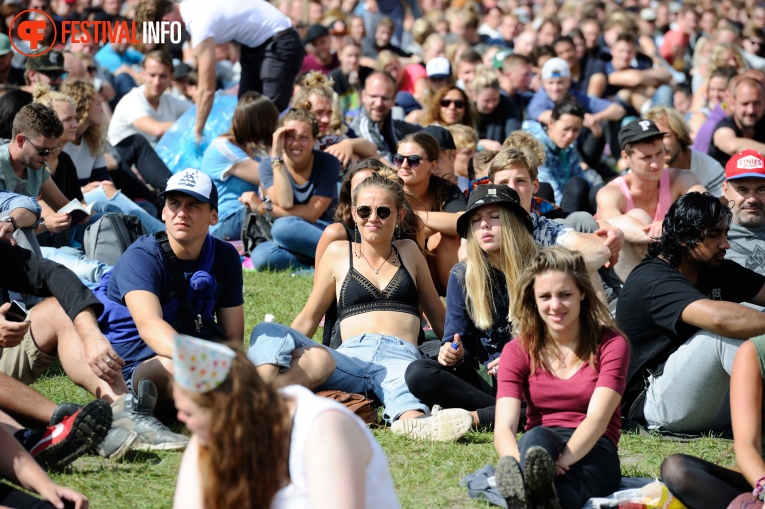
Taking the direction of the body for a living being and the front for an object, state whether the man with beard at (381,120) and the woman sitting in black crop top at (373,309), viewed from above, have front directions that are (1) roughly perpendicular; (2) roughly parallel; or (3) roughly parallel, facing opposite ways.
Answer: roughly parallel

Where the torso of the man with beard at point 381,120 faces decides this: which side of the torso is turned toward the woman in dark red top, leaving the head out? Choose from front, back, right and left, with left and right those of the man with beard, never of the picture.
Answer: front

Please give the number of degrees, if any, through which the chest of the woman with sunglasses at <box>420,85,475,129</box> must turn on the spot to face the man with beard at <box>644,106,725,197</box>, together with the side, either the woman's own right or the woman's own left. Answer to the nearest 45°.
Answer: approximately 45° to the woman's own left

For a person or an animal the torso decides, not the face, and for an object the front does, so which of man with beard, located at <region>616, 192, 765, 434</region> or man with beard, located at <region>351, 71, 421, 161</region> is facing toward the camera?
man with beard, located at <region>351, 71, 421, 161</region>

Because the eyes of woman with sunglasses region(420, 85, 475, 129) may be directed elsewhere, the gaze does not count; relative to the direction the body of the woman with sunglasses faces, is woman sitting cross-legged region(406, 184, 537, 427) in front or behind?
in front

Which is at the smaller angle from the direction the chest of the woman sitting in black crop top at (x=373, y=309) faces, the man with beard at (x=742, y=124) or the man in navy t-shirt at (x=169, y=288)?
the man in navy t-shirt

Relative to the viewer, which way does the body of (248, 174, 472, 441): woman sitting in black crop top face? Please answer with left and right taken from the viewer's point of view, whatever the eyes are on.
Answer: facing the viewer

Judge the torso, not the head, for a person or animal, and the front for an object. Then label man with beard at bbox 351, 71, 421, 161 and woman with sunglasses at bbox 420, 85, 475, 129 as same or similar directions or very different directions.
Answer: same or similar directions

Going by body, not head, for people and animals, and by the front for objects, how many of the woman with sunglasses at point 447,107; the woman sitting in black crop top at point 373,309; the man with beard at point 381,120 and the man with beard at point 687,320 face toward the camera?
3

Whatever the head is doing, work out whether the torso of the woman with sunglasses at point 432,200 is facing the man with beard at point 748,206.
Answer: no

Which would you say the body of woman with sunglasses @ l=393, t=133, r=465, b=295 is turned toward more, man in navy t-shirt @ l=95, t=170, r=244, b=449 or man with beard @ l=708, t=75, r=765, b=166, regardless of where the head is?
the man in navy t-shirt

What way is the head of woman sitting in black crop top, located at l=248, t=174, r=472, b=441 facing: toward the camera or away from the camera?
toward the camera

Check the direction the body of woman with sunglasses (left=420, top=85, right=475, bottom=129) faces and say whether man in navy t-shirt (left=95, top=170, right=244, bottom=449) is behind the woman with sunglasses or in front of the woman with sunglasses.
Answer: in front
